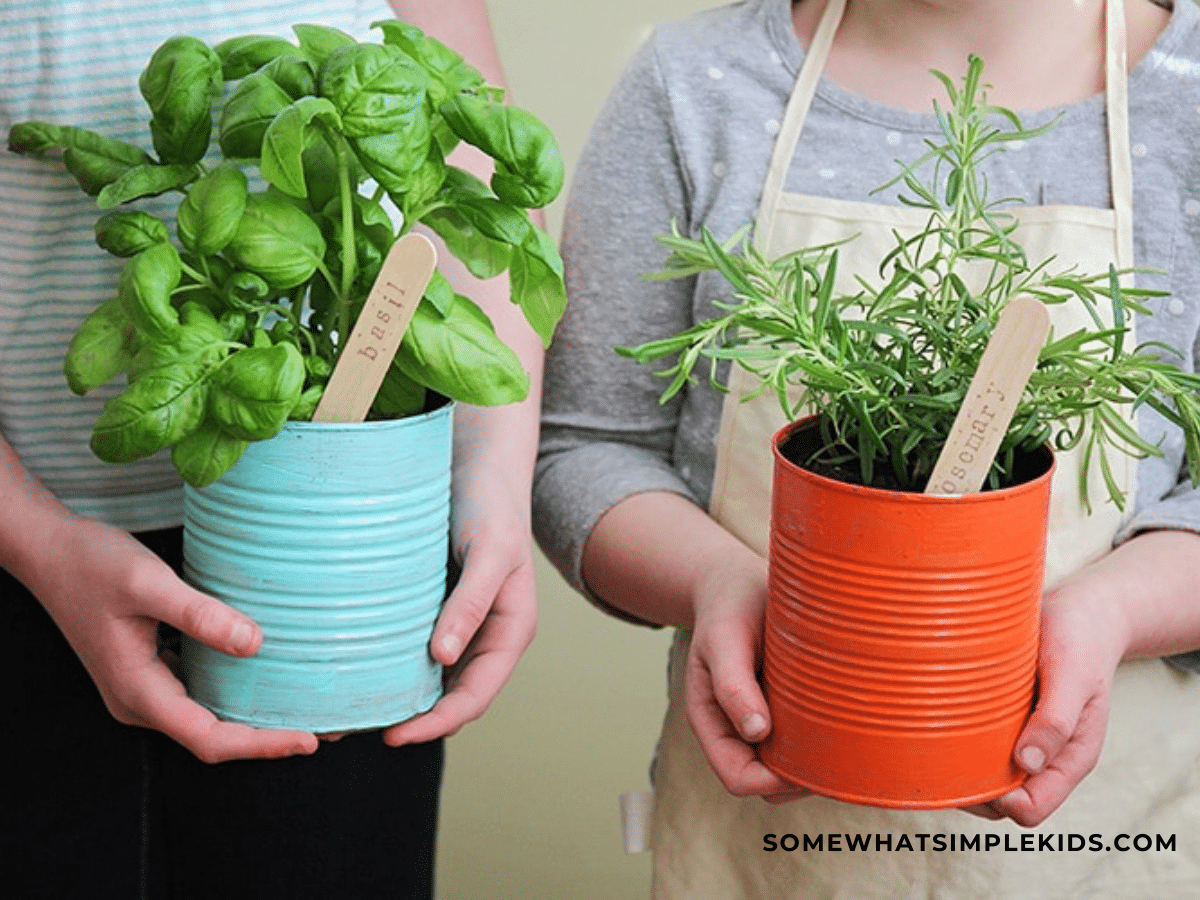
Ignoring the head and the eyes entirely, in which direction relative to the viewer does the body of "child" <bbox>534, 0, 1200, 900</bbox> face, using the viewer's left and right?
facing the viewer
